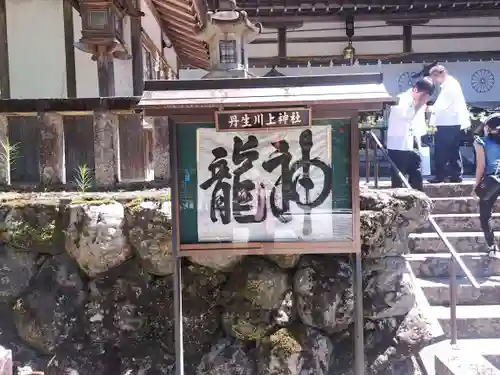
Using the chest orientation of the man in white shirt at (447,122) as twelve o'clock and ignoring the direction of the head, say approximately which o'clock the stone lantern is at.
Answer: The stone lantern is roughly at 10 o'clock from the man in white shirt.

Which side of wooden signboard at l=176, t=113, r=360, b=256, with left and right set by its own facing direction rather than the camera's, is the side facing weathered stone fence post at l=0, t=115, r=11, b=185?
right

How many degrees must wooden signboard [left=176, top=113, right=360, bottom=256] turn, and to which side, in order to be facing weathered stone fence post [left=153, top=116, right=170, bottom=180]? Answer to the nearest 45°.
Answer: approximately 135° to its right

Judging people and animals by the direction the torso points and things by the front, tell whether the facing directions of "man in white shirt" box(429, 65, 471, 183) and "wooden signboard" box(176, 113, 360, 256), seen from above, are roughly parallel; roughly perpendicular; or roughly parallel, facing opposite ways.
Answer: roughly perpendicular

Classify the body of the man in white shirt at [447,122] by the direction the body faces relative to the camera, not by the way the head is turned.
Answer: to the viewer's left

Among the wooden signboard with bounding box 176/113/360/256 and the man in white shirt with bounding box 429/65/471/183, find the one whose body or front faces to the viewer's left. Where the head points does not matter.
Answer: the man in white shirt

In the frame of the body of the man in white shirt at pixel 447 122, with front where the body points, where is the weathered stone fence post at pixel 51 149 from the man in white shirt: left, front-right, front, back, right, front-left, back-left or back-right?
front-left

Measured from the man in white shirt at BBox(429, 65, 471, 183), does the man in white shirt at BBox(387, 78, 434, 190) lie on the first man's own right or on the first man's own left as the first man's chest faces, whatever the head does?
on the first man's own left

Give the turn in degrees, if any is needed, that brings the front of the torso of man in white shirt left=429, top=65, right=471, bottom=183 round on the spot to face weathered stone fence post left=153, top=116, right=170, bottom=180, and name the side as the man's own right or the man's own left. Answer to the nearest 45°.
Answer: approximately 45° to the man's own left
